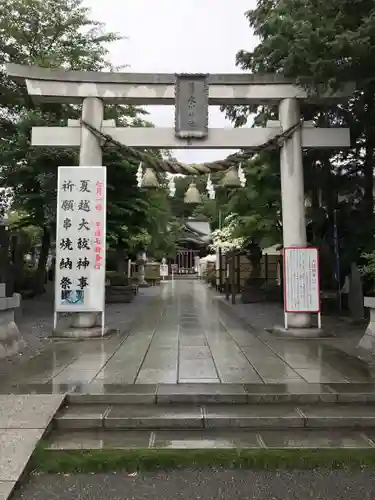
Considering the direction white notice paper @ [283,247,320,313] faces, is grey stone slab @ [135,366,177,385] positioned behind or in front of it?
in front

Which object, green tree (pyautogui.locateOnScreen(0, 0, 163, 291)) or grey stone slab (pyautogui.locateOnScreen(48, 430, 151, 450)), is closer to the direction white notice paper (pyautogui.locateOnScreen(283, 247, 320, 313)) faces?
the grey stone slab

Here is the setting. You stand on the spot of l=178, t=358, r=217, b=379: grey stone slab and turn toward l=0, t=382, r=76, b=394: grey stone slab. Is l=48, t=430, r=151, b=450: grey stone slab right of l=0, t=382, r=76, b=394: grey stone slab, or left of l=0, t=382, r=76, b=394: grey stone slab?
left

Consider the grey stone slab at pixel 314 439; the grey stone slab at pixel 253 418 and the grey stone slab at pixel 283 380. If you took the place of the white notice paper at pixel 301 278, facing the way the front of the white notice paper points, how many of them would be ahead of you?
3

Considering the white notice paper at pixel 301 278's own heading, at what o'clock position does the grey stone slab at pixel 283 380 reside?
The grey stone slab is roughly at 12 o'clock from the white notice paper.

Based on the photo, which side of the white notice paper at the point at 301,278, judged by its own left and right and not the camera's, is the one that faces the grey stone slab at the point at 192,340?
right

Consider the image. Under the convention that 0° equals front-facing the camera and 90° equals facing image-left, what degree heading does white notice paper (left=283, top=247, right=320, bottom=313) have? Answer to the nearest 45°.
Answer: approximately 0°

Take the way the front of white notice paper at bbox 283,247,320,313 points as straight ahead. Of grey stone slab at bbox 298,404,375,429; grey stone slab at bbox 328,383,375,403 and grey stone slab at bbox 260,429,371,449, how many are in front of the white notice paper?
3

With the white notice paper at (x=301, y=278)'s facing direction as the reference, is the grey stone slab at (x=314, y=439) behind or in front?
in front

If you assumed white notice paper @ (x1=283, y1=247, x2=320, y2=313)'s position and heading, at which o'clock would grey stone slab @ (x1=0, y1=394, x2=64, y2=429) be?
The grey stone slab is roughly at 1 o'clock from the white notice paper.

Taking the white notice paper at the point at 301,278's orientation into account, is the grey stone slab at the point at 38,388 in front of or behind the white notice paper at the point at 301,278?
in front

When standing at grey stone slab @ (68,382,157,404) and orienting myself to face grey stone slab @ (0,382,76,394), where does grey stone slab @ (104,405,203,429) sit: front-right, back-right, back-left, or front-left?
back-left
